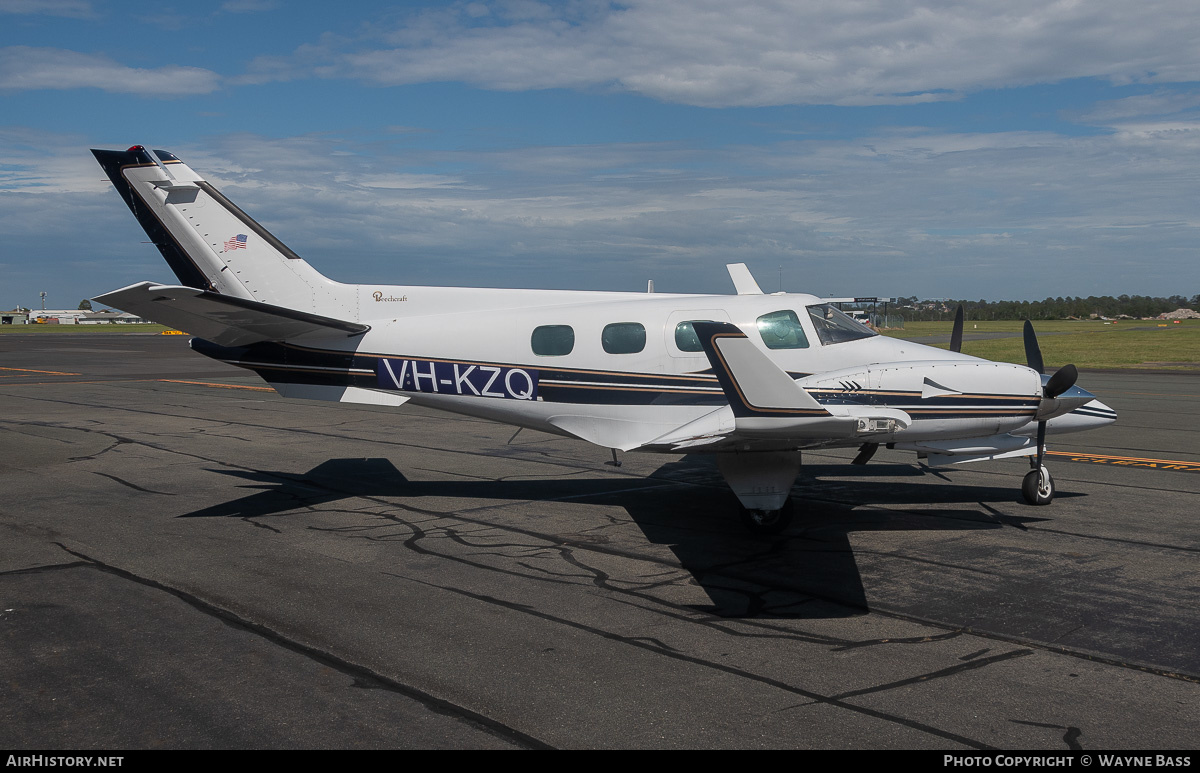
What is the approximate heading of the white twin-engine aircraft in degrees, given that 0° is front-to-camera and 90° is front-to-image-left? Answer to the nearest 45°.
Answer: approximately 270°
